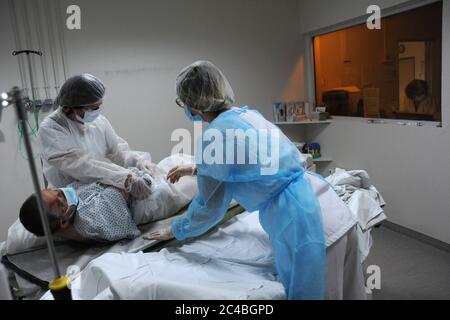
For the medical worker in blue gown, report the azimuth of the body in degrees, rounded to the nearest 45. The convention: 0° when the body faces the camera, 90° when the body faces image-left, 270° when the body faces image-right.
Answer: approximately 90°

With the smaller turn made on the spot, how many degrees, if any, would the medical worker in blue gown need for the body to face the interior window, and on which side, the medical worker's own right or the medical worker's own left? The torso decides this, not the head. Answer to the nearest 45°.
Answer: approximately 135° to the medical worker's own right

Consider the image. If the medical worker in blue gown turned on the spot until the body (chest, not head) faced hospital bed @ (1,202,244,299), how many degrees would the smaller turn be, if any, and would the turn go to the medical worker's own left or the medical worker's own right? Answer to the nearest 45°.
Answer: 0° — they already face it

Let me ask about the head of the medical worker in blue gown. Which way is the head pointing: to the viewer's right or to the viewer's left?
to the viewer's left
